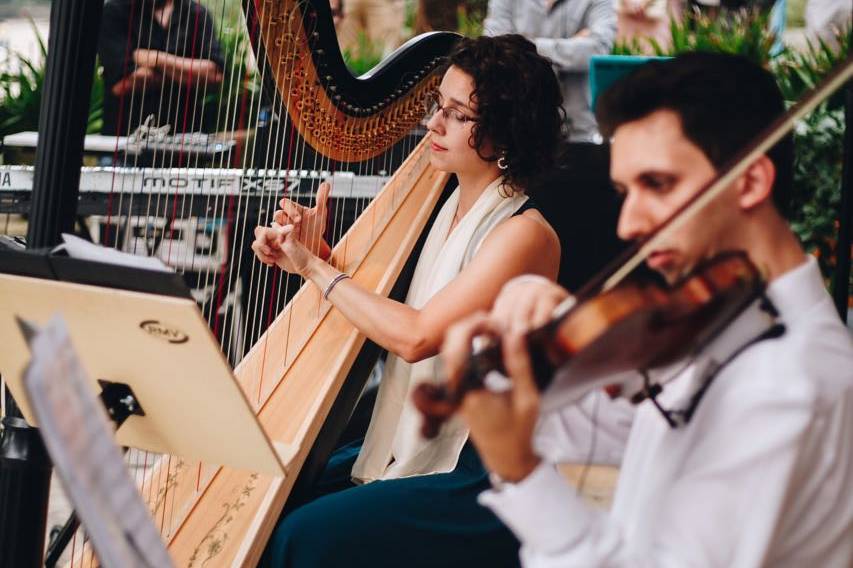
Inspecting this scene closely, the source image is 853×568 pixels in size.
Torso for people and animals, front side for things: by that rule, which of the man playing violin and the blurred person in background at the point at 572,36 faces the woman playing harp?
the blurred person in background

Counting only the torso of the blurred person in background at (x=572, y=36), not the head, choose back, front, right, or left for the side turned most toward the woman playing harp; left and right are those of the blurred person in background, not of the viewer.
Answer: front

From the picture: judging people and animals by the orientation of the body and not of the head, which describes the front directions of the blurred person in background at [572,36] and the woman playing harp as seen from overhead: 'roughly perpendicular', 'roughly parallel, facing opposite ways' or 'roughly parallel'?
roughly perpendicular

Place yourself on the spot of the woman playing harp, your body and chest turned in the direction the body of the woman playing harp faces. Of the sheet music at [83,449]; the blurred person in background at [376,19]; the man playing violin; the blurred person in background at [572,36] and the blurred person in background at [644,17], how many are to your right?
3

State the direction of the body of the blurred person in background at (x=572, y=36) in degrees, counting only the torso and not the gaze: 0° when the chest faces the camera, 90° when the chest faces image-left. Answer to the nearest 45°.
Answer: approximately 0°

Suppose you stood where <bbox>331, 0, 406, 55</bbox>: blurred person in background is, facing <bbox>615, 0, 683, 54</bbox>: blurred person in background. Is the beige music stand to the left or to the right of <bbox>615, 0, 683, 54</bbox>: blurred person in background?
right

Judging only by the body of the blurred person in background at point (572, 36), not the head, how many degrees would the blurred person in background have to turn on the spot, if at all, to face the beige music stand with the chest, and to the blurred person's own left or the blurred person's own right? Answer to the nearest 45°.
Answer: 0° — they already face it

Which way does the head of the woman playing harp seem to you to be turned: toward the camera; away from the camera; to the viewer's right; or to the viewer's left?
to the viewer's left

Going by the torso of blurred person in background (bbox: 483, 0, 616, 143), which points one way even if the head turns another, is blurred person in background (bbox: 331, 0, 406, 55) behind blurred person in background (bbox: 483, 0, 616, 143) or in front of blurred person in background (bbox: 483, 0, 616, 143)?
behind

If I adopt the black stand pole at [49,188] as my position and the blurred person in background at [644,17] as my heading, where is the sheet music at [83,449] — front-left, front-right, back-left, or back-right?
back-right

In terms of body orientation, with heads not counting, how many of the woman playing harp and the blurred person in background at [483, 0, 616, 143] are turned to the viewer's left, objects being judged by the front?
1

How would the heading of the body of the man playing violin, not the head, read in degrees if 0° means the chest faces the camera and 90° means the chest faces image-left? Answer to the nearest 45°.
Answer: approximately 45°

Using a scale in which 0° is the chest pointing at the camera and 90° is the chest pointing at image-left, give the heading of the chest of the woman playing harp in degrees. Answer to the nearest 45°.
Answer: approximately 90°
